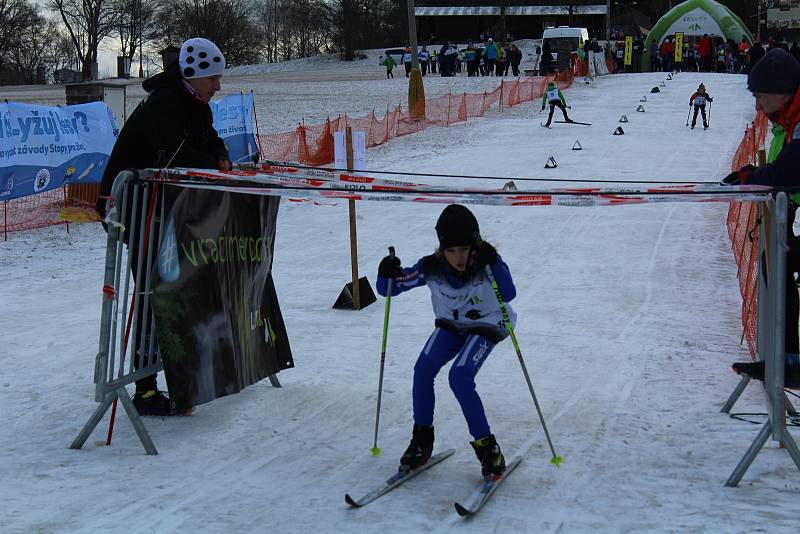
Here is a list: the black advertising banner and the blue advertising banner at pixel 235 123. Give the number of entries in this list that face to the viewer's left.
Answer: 0

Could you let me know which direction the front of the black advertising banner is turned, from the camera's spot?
facing the viewer and to the right of the viewer

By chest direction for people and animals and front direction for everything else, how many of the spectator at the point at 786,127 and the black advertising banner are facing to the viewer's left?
1

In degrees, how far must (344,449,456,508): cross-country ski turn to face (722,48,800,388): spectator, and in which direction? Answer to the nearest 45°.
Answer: approximately 135° to its left

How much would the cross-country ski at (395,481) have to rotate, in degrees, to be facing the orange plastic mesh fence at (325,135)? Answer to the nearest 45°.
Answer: approximately 135° to its right

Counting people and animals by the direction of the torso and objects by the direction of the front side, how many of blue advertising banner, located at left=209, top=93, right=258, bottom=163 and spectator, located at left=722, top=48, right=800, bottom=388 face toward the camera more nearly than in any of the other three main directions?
1

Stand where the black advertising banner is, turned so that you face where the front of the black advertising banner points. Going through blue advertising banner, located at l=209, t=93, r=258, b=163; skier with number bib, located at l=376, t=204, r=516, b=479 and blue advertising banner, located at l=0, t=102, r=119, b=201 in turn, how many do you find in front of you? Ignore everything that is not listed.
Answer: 1

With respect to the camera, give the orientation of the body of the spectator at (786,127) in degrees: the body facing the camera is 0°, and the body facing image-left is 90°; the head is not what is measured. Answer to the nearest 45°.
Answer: approximately 90°

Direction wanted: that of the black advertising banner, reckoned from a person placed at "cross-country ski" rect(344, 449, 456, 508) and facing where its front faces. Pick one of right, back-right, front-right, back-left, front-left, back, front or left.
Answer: right

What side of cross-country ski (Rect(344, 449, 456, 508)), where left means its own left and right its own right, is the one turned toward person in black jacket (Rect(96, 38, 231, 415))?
right

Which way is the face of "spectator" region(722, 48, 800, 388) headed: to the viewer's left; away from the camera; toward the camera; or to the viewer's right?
to the viewer's left

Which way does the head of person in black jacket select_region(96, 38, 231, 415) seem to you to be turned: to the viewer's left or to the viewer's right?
to the viewer's right
